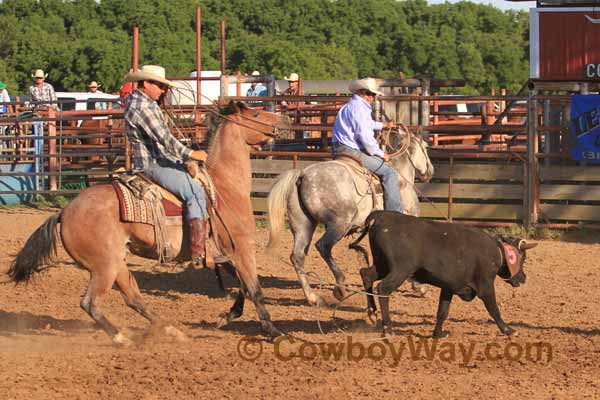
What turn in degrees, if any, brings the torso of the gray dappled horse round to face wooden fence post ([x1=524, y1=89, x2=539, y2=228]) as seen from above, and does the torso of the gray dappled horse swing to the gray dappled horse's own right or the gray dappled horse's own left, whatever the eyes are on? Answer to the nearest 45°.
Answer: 0° — it already faces it

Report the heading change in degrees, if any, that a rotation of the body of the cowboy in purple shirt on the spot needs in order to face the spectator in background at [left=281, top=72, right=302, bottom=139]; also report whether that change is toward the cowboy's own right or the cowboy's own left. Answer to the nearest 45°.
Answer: approximately 90° to the cowboy's own left

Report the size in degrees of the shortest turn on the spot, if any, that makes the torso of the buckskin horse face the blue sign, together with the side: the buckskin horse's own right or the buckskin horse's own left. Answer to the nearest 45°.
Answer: approximately 45° to the buckskin horse's own left

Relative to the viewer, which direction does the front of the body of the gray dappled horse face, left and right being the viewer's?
facing away from the viewer and to the right of the viewer

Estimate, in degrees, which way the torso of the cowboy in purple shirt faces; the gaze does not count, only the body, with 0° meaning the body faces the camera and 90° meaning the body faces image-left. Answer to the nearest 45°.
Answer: approximately 270°

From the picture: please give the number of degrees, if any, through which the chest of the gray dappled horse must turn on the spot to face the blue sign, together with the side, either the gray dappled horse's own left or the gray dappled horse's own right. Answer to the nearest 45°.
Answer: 0° — it already faces it

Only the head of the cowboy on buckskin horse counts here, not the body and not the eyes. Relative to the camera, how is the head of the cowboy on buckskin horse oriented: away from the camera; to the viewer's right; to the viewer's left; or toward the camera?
to the viewer's right

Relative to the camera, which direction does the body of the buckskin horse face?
to the viewer's right

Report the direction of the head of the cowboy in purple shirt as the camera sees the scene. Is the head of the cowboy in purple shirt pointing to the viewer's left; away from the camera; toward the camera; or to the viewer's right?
to the viewer's right

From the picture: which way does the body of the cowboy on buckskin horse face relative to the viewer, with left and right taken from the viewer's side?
facing to the right of the viewer
